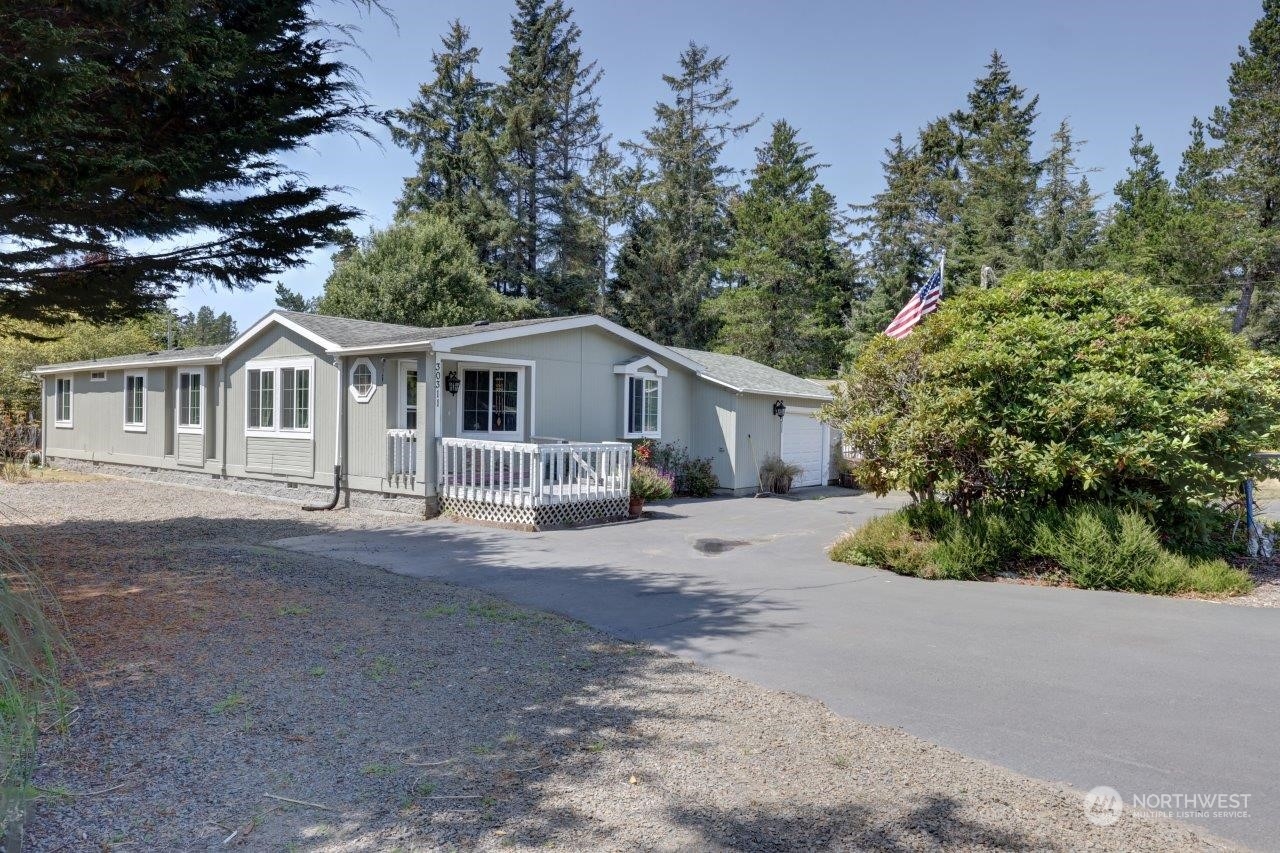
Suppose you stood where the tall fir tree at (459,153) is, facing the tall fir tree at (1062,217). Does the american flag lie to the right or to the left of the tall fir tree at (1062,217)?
right

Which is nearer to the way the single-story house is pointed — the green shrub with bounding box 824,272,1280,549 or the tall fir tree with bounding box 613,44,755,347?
the green shrub

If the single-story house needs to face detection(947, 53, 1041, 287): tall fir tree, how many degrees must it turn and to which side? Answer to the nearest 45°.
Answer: approximately 90° to its left

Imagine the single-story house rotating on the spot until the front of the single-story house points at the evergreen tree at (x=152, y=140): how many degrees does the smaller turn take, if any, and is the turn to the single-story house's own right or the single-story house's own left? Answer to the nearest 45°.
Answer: approximately 45° to the single-story house's own right

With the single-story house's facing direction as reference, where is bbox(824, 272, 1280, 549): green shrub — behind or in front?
in front

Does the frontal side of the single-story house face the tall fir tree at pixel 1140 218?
no

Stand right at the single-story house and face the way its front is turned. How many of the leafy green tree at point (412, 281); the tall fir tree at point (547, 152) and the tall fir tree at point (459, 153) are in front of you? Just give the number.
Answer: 0

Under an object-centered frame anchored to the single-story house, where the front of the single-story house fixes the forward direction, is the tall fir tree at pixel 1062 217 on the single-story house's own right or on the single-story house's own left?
on the single-story house's own left

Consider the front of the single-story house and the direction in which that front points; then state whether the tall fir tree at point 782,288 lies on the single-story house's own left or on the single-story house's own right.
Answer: on the single-story house's own left
